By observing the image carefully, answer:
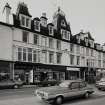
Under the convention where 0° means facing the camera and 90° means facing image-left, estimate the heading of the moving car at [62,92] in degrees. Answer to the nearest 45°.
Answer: approximately 45°

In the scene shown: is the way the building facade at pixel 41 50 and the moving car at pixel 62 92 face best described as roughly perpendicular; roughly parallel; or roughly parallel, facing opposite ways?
roughly perpendicular

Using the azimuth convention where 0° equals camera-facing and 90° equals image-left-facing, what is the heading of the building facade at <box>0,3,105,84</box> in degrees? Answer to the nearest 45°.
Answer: approximately 315°

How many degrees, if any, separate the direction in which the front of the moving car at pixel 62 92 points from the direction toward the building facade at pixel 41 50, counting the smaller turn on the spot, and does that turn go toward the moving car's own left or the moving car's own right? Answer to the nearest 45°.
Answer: approximately 135° to the moving car's own right
